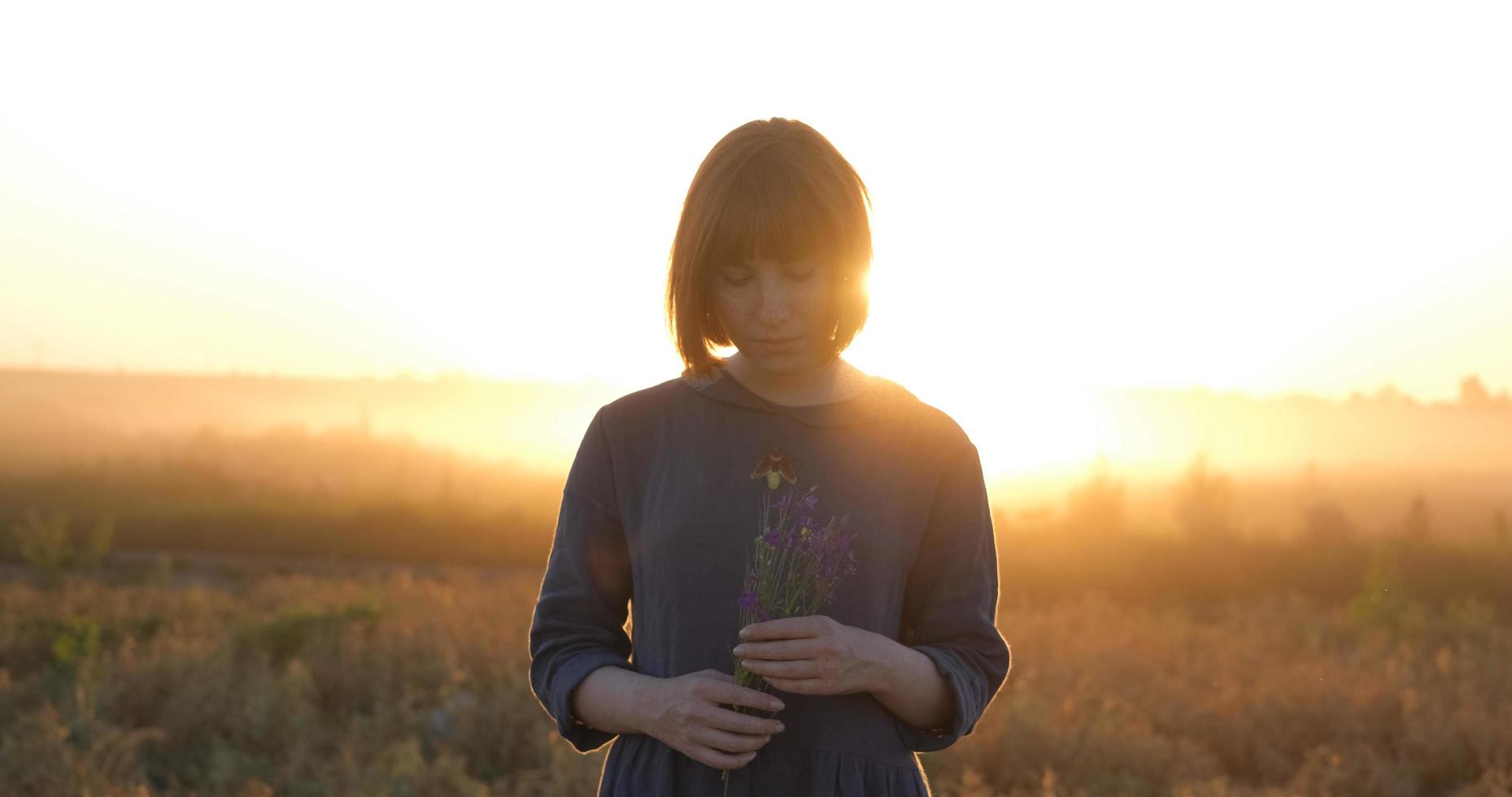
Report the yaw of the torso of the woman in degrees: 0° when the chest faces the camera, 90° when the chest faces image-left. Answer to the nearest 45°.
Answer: approximately 0°
